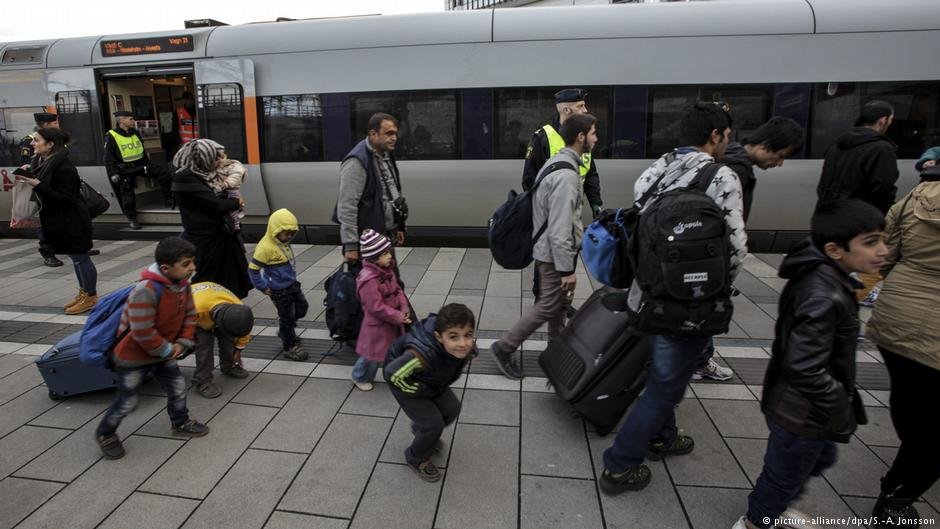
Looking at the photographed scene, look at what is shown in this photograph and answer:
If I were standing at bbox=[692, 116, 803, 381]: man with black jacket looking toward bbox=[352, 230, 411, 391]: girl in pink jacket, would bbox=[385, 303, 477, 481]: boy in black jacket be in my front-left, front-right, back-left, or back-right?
front-left

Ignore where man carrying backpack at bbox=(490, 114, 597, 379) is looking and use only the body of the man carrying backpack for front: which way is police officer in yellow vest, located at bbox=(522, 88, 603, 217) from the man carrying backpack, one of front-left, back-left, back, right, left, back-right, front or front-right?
left

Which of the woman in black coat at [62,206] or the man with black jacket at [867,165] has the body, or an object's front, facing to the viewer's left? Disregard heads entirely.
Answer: the woman in black coat

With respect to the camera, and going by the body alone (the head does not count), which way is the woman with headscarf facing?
to the viewer's right

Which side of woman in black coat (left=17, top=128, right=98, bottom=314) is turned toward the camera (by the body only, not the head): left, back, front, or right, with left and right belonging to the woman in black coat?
left

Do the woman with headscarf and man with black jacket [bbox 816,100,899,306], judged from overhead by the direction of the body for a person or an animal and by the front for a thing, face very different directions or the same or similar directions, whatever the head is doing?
same or similar directions

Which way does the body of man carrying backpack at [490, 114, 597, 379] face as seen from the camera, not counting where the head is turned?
to the viewer's right

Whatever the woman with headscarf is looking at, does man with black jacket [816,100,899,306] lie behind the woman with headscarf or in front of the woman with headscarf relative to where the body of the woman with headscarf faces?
in front

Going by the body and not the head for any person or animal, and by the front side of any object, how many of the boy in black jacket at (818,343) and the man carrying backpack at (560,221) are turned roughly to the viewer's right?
2

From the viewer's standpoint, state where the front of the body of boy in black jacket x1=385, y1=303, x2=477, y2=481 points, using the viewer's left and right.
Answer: facing the viewer and to the right of the viewer
